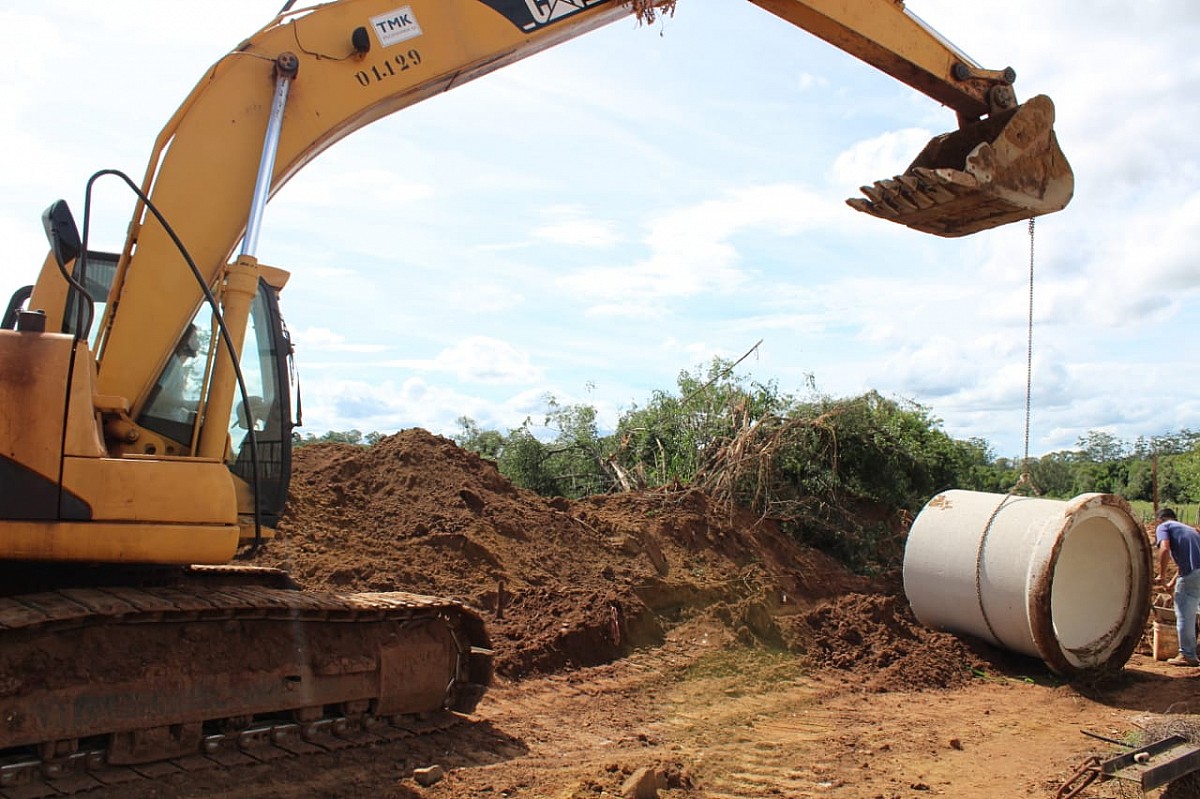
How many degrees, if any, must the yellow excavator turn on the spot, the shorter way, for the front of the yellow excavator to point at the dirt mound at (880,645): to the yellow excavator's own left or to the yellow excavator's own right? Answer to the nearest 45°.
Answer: approximately 45° to the yellow excavator's own left

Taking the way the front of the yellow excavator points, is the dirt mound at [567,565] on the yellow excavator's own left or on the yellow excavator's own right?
on the yellow excavator's own left

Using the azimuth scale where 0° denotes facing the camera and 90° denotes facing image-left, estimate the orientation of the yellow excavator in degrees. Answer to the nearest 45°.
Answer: approximately 270°

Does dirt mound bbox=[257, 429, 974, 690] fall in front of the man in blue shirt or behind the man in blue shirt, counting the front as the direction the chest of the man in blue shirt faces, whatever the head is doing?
in front

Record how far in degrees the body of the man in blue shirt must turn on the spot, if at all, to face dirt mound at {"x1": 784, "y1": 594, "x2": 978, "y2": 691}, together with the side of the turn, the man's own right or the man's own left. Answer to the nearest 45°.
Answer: approximately 45° to the man's own left

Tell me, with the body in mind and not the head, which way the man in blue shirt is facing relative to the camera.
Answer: to the viewer's left
